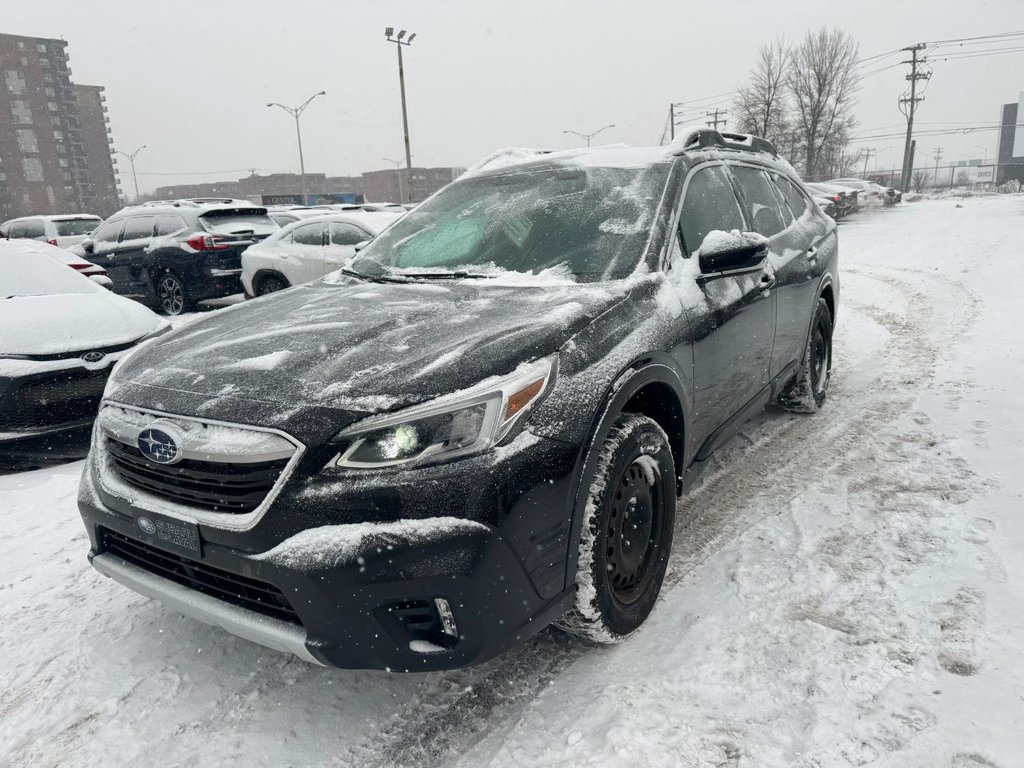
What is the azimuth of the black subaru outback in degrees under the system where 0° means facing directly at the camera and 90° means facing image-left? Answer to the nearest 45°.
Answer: approximately 45°

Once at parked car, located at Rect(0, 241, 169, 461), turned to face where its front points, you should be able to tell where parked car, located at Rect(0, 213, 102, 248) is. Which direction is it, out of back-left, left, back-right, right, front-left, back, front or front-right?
back-left

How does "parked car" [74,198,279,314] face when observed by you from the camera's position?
facing away from the viewer and to the left of the viewer

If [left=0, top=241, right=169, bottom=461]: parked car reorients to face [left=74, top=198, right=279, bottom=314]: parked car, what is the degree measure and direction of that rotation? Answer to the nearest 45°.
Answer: approximately 135° to its left

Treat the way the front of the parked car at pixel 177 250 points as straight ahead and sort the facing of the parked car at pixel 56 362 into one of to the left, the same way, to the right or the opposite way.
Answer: the opposite way

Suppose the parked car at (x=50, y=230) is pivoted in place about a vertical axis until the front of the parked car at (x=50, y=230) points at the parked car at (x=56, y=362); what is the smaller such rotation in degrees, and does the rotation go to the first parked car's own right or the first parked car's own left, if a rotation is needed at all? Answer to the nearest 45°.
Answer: approximately 135° to the first parked car's own left

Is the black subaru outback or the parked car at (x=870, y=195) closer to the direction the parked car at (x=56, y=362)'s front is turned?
the black subaru outback

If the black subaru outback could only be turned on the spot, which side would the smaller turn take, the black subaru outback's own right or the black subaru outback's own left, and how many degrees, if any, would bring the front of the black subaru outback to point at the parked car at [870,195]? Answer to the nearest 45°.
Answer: approximately 180°

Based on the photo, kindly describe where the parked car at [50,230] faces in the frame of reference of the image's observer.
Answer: facing away from the viewer and to the left of the viewer

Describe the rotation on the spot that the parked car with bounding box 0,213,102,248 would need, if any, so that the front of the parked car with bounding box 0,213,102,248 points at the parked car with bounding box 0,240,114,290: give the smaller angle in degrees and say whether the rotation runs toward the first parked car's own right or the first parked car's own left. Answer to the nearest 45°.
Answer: approximately 135° to the first parked car's own left

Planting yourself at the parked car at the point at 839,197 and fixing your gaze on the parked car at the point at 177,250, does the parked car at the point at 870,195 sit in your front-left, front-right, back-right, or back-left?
back-right
